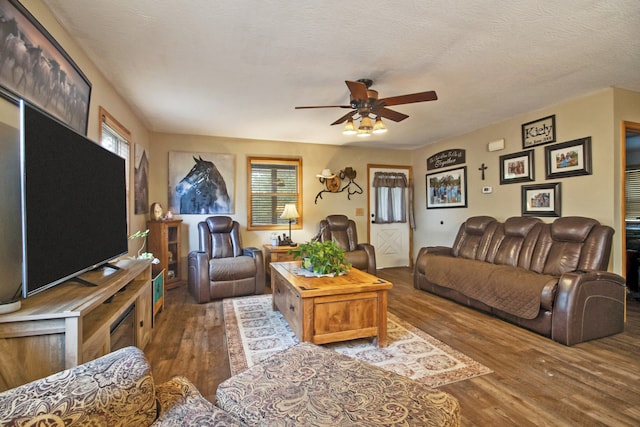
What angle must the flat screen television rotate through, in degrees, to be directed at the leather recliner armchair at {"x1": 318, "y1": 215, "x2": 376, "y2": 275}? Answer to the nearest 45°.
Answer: approximately 90° to its left

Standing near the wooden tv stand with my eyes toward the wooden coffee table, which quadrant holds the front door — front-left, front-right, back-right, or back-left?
front-left

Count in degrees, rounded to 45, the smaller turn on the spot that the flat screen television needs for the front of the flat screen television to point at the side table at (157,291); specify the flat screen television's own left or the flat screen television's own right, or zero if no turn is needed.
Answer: approximately 90° to the flat screen television's own left

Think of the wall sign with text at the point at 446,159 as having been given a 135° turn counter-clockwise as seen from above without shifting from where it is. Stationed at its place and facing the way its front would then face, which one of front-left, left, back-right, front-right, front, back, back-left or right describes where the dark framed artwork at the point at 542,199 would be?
front-right

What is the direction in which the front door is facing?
toward the camera

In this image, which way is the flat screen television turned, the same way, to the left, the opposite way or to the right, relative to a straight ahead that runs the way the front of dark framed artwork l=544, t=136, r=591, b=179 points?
the opposite way

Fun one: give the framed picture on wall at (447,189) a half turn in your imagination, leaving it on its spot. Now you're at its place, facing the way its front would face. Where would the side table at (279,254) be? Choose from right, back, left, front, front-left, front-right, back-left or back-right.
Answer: back

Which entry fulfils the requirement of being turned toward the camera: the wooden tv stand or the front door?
the front door

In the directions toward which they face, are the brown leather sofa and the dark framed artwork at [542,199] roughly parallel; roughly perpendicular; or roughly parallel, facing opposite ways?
roughly parallel

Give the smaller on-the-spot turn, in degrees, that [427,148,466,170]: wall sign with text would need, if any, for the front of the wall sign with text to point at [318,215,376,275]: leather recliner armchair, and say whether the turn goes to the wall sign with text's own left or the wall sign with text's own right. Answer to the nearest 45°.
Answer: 0° — it already faces it

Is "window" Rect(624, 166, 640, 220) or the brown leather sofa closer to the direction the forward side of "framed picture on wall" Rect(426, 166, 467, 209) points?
the brown leather sofa

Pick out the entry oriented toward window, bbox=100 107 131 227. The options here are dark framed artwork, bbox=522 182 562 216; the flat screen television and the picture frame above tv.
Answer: the dark framed artwork

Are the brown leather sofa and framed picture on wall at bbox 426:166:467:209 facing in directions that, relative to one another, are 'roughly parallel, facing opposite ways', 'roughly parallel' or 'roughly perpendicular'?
roughly parallel

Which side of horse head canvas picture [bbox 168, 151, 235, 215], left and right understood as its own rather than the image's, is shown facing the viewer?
front

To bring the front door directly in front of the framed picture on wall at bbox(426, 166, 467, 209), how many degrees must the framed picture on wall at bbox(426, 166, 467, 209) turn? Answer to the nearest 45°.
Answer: approximately 45° to its right

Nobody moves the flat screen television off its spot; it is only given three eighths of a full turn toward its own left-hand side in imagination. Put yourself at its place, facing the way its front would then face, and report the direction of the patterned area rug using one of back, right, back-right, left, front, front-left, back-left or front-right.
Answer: right

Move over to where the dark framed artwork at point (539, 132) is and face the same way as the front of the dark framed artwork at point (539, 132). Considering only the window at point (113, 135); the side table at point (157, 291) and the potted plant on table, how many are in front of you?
3

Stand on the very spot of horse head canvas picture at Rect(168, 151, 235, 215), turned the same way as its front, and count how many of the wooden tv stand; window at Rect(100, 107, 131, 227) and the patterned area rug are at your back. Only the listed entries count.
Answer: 0

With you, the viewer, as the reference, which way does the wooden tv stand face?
facing to the right of the viewer

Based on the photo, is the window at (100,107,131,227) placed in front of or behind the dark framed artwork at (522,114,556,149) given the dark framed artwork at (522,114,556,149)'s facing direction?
in front

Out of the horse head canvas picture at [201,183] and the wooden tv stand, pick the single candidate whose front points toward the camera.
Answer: the horse head canvas picture

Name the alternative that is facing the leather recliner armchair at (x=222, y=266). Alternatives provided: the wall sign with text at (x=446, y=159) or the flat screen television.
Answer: the wall sign with text
